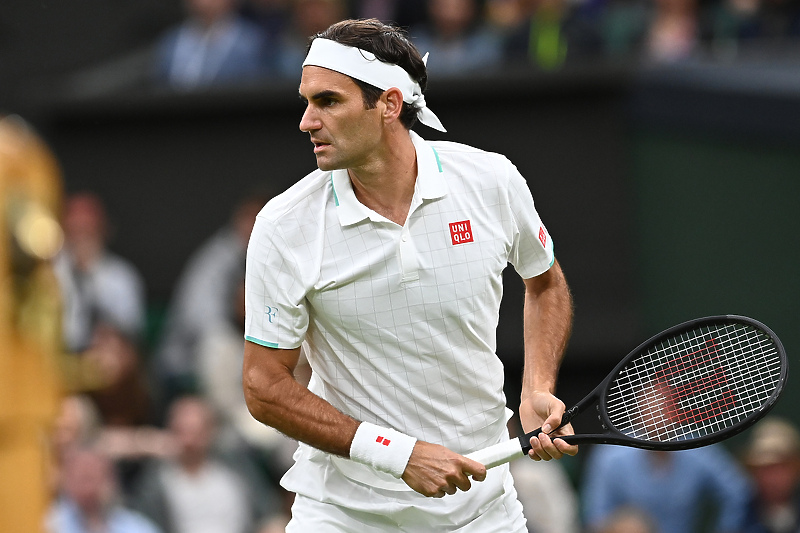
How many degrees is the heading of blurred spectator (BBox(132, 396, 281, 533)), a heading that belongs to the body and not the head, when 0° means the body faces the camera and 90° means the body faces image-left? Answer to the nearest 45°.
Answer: approximately 0°

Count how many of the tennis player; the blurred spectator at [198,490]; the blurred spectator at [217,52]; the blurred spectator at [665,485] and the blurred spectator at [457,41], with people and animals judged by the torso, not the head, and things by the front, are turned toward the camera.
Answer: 5

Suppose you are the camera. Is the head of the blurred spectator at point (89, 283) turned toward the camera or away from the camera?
toward the camera

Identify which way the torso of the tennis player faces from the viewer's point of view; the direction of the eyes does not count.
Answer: toward the camera

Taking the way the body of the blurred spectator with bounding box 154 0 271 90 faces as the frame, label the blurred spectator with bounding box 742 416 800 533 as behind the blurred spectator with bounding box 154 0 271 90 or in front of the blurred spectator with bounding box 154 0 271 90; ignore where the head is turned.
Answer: in front

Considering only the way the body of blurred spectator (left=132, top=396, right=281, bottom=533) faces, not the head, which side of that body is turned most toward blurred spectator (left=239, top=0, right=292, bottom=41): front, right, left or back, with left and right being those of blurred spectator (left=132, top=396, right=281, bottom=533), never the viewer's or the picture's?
back

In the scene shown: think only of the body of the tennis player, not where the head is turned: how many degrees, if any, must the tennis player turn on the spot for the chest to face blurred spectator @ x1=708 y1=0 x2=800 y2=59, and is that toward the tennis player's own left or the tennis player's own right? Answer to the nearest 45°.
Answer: approximately 135° to the tennis player's own left

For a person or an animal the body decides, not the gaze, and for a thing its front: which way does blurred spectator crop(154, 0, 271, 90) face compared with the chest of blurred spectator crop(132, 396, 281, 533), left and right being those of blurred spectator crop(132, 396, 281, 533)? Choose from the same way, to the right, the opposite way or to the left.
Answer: the same way

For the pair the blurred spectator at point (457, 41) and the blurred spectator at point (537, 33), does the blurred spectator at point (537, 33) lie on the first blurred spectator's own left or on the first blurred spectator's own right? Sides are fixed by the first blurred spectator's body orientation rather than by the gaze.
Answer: on the first blurred spectator's own left

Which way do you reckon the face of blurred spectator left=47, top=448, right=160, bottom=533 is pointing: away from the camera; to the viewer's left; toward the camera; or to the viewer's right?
toward the camera

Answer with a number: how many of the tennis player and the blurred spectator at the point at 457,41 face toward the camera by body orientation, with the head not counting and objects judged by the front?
2

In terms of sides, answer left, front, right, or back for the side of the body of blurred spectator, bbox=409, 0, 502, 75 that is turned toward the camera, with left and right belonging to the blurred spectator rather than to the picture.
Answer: front

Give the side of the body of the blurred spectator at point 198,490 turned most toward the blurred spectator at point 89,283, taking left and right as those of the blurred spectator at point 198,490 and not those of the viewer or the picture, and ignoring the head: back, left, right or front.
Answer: back

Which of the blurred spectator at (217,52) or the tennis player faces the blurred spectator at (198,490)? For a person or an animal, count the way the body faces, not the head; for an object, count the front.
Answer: the blurred spectator at (217,52)

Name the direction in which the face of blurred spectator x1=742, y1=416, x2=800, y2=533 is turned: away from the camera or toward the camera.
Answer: toward the camera
